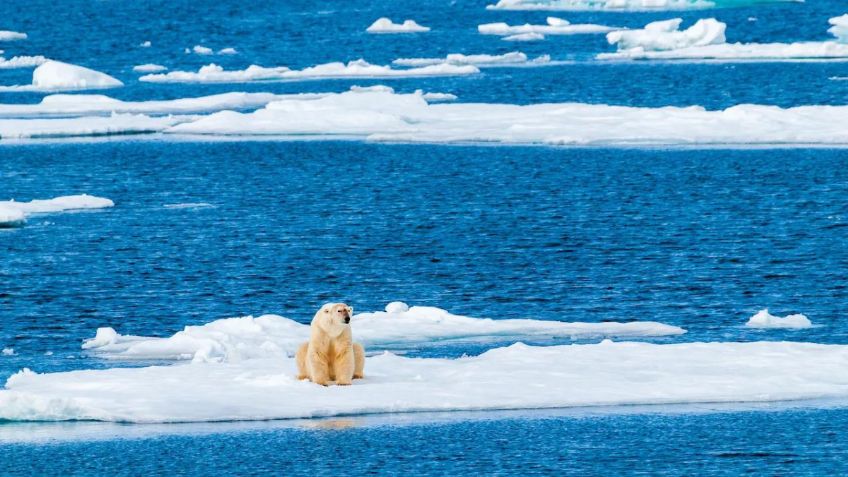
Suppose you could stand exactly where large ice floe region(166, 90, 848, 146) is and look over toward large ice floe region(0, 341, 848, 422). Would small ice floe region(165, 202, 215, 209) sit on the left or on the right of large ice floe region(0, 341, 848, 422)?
right

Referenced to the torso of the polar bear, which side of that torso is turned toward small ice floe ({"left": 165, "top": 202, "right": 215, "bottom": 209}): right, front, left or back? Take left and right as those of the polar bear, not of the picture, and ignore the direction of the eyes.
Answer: back

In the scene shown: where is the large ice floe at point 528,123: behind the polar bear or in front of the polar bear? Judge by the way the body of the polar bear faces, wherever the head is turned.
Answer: behind

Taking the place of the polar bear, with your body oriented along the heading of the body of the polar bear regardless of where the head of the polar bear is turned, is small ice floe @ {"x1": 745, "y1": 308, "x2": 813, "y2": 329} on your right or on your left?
on your left

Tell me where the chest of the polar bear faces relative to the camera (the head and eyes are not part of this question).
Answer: toward the camera

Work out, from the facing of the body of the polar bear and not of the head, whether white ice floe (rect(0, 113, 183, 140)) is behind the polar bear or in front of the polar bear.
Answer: behind
